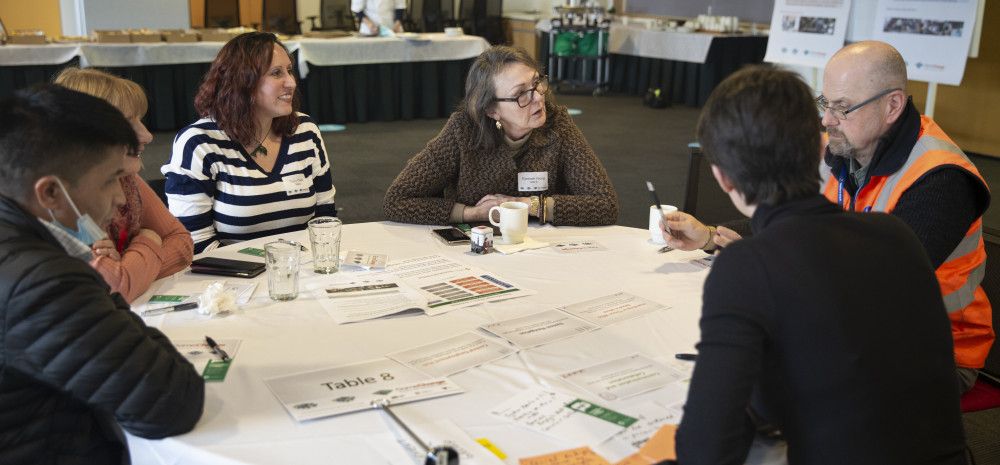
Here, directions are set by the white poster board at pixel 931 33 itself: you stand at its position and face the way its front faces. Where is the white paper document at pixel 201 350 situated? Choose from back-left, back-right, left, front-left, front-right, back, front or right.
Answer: front

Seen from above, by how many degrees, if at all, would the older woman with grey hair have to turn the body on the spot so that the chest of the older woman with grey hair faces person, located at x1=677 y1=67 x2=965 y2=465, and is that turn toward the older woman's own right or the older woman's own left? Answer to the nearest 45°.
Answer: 0° — they already face them

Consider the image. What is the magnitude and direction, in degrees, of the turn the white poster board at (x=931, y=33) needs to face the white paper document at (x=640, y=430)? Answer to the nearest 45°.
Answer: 0° — it already faces it

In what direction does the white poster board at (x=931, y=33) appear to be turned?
toward the camera

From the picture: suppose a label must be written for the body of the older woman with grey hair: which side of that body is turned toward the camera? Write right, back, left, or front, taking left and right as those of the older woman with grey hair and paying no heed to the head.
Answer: front

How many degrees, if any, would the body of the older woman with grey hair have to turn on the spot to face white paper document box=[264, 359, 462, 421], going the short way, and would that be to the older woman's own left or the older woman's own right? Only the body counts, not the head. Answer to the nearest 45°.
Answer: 0° — they already face it

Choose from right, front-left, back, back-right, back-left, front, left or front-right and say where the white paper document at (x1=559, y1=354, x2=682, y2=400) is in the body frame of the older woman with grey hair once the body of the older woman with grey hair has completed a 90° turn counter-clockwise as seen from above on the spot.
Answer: right

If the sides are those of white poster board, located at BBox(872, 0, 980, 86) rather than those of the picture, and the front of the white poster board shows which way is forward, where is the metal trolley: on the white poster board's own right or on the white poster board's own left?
on the white poster board's own right

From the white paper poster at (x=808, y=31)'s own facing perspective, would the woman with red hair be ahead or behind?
ahead

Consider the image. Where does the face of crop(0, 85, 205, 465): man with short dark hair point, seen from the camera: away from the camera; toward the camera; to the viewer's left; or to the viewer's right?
to the viewer's right

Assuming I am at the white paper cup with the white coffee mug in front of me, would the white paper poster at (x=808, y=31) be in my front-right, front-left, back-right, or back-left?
back-right

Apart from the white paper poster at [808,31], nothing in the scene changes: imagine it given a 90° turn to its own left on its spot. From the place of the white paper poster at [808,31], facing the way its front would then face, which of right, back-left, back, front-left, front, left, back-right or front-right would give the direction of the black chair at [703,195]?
right

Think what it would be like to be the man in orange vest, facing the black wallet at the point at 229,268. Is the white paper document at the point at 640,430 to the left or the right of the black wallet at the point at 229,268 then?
left

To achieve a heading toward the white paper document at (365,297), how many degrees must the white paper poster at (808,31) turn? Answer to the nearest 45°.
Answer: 0° — it already faces it

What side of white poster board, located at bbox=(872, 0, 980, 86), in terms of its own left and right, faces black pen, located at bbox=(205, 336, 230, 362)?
front

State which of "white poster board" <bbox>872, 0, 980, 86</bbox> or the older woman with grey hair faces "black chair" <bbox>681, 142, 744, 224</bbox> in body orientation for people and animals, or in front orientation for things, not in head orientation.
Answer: the white poster board

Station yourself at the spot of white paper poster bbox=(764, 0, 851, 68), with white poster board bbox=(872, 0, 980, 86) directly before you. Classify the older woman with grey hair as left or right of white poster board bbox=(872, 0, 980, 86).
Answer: right

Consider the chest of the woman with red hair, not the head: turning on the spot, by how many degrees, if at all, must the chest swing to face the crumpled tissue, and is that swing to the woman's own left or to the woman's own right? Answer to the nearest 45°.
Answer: approximately 45° to the woman's own right
